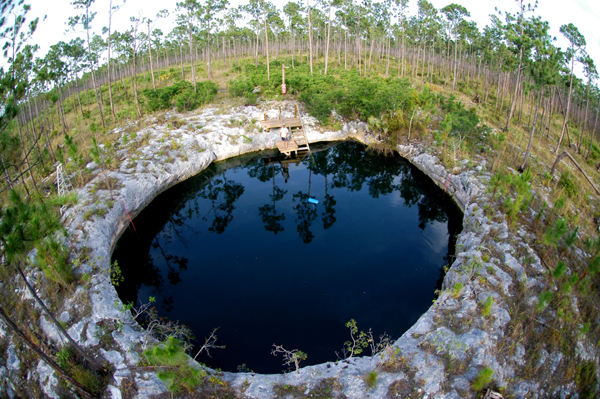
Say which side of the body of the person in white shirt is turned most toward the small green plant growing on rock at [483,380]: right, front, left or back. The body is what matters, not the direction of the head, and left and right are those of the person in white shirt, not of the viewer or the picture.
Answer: front

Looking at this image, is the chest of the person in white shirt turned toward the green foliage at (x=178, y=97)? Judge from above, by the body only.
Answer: no

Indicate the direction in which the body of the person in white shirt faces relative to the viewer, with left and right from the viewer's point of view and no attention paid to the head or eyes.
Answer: facing the viewer

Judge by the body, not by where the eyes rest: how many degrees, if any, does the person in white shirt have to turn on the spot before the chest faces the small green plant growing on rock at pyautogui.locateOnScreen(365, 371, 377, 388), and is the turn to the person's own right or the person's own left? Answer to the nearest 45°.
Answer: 0° — they already face it

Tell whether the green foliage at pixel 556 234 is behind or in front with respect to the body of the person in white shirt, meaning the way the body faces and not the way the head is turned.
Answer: in front

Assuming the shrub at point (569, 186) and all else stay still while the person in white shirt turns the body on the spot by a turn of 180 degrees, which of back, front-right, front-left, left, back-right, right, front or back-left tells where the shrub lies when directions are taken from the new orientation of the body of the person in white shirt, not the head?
back-right

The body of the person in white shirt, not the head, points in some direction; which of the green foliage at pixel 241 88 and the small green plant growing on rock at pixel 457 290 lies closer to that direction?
the small green plant growing on rock

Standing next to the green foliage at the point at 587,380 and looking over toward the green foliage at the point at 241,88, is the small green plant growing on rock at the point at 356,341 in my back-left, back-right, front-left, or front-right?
front-left

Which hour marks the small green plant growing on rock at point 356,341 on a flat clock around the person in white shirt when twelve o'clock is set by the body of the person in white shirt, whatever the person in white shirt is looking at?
The small green plant growing on rock is roughly at 12 o'clock from the person in white shirt.

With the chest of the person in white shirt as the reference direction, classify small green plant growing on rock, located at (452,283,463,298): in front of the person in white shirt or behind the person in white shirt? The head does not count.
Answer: in front
